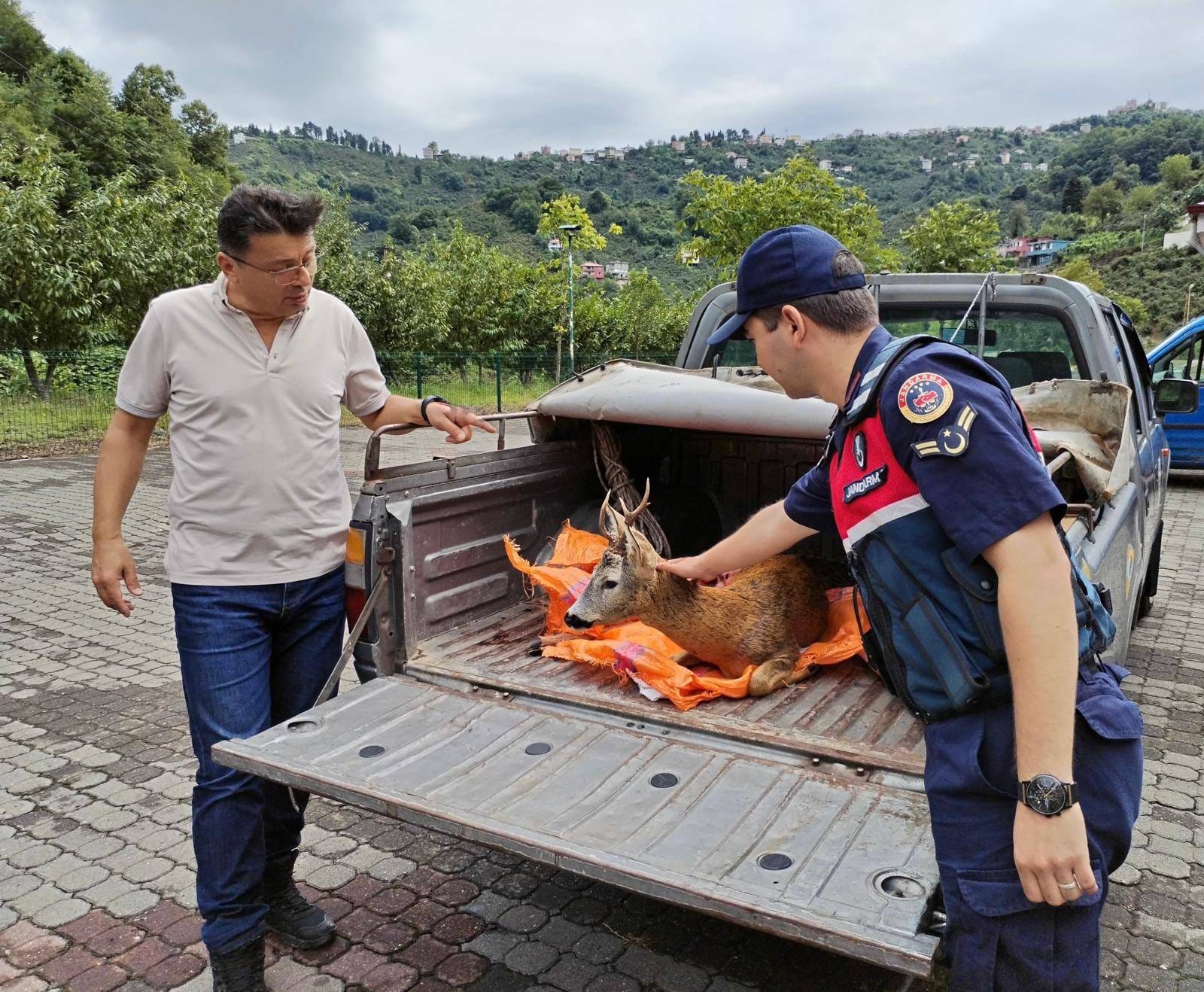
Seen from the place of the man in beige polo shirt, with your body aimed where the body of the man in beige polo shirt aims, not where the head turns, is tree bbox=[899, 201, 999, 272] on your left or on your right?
on your left

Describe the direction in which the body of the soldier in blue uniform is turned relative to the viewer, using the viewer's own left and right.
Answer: facing to the left of the viewer

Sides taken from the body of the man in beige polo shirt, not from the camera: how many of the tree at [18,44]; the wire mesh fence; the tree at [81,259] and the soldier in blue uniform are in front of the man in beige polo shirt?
1

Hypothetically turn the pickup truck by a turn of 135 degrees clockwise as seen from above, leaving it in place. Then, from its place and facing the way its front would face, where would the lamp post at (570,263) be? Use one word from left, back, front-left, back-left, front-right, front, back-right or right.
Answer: back

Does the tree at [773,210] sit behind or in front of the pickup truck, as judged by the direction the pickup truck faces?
in front

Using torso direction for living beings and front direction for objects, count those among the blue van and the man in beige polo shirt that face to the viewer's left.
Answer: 1

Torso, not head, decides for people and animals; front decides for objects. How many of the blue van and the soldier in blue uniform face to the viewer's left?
2

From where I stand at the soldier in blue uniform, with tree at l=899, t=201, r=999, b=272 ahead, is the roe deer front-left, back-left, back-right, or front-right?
front-left

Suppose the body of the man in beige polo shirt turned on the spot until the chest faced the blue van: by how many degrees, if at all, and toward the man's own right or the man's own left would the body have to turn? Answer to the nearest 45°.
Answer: approximately 90° to the man's own left

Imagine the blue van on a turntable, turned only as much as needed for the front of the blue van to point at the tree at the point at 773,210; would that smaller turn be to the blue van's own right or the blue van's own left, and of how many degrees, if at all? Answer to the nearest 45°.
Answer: approximately 45° to the blue van's own right

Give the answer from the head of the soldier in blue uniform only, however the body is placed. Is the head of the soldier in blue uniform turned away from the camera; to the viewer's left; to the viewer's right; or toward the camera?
to the viewer's left

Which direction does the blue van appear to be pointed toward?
to the viewer's left
